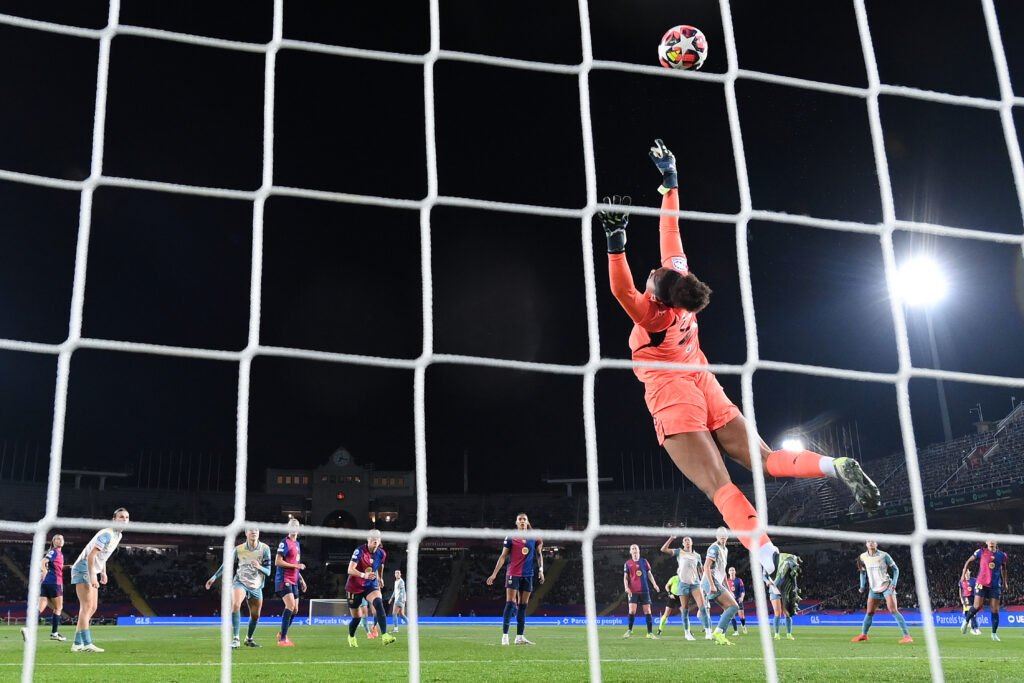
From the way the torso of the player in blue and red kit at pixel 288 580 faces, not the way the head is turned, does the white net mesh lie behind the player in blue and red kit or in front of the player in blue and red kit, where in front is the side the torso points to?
in front

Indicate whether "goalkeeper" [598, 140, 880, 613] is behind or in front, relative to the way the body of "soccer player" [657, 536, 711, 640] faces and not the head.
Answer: in front

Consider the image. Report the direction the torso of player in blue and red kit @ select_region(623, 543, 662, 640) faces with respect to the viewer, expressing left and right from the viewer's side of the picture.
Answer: facing the viewer

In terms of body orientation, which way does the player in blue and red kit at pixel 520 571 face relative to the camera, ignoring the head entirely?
toward the camera

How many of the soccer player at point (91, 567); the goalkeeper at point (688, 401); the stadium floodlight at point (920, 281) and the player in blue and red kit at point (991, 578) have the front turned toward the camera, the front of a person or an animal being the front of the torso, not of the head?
2

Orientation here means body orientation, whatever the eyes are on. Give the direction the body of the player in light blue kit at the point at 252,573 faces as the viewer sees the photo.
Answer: toward the camera

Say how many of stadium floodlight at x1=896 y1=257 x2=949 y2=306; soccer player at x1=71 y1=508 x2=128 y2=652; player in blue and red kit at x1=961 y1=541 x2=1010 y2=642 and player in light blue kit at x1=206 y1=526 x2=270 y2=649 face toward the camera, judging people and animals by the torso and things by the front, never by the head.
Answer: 3

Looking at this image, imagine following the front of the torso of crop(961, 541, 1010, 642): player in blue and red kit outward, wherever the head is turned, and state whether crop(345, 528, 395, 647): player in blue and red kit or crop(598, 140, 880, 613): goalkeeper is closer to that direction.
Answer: the goalkeeper

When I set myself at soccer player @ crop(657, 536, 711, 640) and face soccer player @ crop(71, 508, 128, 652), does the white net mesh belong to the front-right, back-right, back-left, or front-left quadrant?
front-left
